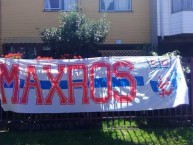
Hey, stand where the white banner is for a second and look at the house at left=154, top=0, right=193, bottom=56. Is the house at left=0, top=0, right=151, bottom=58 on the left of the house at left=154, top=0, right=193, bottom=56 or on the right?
left

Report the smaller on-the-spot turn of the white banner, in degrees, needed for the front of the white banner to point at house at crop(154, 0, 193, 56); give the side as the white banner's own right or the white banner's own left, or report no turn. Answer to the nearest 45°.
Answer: approximately 135° to the white banner's own left

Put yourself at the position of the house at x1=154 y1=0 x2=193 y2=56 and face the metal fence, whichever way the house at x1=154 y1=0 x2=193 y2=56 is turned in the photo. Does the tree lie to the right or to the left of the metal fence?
right

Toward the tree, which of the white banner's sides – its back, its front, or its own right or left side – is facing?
back

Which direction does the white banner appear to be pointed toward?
toward the camera

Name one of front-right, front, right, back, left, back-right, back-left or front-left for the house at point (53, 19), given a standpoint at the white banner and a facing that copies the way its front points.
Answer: back
